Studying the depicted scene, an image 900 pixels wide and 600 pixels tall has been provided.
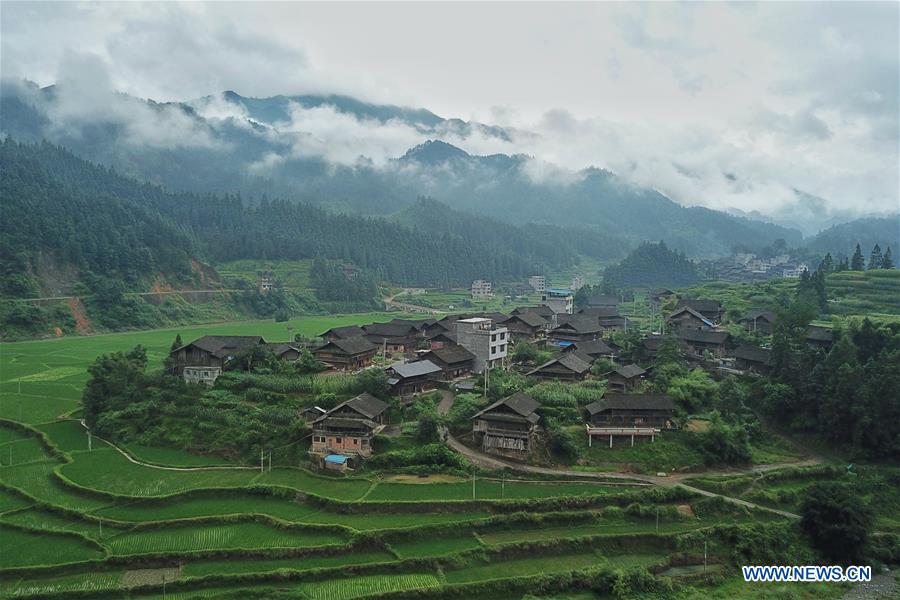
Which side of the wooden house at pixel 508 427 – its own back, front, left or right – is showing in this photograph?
front

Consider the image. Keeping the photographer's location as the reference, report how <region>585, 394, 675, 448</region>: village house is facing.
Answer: facing the viewer

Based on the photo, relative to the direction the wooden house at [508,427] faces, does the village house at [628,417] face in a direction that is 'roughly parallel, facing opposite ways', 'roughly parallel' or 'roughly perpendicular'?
roughly parallel

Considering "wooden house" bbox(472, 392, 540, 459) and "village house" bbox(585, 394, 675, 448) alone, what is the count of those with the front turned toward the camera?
2

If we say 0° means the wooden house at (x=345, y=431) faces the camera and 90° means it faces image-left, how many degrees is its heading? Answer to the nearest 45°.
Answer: approximately 0°

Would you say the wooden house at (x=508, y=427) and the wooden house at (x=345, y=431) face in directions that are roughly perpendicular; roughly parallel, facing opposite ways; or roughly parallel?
roughly parallel

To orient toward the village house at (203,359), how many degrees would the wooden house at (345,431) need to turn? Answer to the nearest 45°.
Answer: approximately 135° to its right

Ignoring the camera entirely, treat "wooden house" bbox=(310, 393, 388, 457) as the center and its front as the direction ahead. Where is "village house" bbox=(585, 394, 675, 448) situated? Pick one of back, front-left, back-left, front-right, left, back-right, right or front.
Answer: left

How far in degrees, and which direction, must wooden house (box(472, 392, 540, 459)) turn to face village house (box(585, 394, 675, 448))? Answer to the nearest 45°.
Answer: approximately 90° to its left

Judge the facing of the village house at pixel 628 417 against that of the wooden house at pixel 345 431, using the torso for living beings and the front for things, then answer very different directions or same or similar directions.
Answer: same or similar directions

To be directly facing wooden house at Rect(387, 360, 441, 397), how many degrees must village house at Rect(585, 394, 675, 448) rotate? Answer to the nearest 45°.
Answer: approximately 90° to its right

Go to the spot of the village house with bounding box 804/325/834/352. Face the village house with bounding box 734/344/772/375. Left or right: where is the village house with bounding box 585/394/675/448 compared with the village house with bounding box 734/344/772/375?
left

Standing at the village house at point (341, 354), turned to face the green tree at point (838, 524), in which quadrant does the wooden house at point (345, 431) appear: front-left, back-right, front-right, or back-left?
front-right

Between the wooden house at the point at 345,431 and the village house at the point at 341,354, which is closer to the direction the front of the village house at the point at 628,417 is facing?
the wooden house

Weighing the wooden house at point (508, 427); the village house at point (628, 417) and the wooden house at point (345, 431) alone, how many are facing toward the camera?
3
